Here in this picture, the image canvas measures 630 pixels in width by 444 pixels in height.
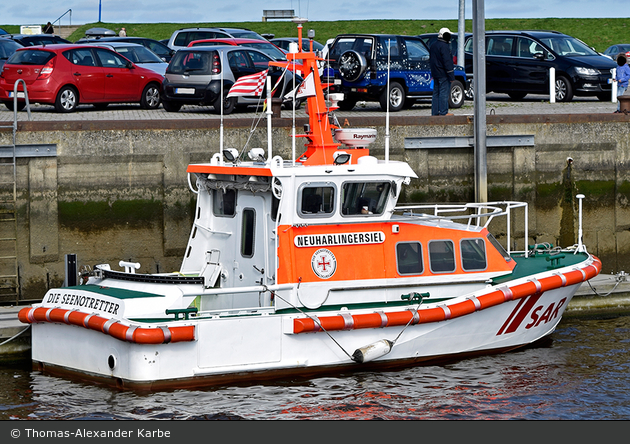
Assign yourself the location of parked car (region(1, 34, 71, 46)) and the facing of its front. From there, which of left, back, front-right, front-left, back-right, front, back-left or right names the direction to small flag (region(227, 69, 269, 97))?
right

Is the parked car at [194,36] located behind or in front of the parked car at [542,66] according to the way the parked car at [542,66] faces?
behind

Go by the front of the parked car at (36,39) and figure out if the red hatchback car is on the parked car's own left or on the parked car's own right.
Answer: on the parked car's own right

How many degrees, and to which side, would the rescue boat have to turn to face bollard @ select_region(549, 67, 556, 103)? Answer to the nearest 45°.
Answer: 0° — it already faces it

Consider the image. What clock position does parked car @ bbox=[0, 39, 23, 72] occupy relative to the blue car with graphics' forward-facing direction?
The parked car is roughly at 8 o'clock from the blue car with graphics.

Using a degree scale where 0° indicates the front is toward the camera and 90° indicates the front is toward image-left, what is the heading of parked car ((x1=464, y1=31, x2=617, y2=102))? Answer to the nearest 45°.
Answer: approximately 315°

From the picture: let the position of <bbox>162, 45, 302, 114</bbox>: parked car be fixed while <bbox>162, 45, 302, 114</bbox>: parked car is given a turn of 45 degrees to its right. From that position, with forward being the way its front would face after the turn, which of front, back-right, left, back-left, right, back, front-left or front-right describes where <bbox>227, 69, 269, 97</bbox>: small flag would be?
right

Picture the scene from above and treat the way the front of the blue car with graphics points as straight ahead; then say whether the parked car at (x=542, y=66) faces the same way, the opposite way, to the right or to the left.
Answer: to the right

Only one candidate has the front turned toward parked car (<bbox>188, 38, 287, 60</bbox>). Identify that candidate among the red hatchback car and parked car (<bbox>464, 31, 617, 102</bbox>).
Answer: the red hatchback car
